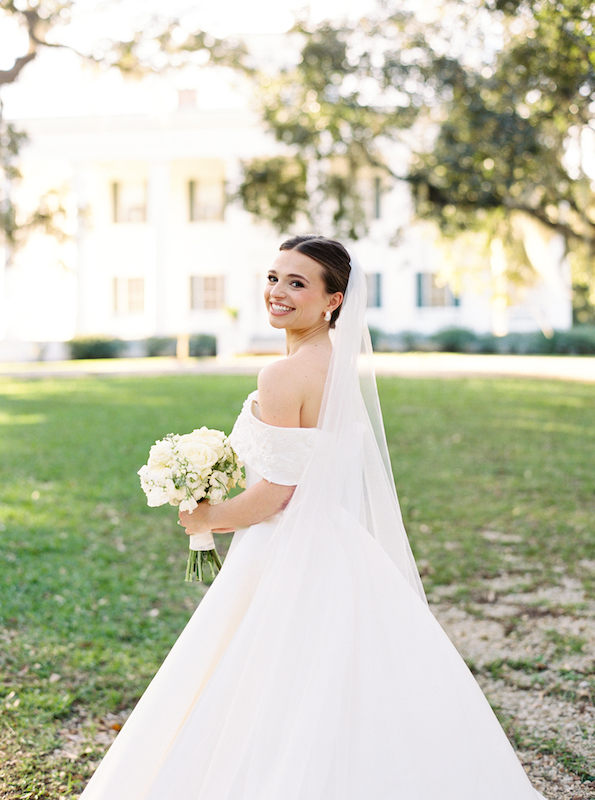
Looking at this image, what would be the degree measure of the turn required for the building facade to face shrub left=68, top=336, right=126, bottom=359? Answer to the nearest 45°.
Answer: approximately 45° to its right

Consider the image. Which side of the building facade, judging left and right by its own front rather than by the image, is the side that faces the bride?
front

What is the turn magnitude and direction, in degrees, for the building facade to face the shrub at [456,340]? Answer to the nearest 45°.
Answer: approximately 90° to its left

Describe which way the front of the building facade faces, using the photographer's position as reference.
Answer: facing the viewer
